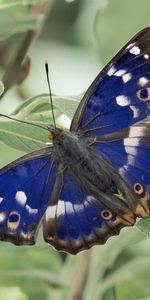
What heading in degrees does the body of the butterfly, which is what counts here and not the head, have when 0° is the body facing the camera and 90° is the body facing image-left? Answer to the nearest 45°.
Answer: approximately 135°
